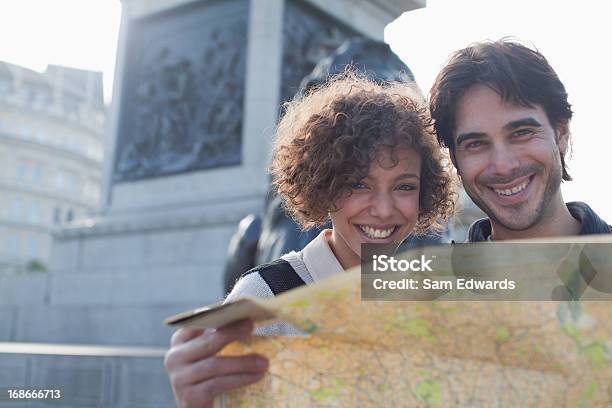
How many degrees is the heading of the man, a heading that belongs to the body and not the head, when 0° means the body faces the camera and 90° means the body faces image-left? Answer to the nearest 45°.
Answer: approximately 0°

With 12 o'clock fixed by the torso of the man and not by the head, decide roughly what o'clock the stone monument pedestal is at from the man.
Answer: The stone monument pedestal is roughly at 5 o'clock from the man.
